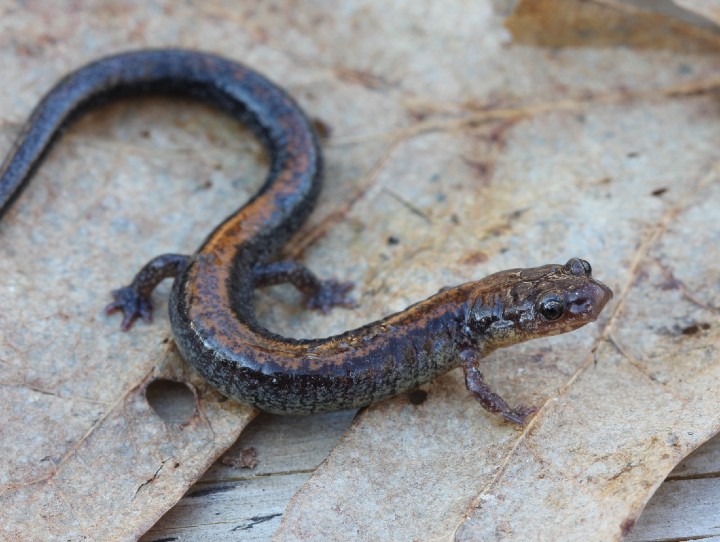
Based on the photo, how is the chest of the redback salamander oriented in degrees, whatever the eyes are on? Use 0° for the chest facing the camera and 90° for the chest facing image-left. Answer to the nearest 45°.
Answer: approximately 270°
